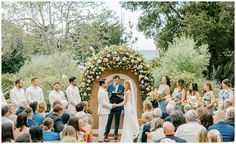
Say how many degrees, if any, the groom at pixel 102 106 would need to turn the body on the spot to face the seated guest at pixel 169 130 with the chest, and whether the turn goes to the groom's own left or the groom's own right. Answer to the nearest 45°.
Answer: approximately 90° to the groom's own right

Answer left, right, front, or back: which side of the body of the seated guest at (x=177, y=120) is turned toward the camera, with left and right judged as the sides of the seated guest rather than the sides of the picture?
back

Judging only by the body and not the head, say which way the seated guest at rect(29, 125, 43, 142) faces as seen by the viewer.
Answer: away from the camera

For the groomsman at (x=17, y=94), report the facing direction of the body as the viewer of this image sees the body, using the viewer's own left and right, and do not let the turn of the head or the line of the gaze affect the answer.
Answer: facing the viewer and to the right of the viewer

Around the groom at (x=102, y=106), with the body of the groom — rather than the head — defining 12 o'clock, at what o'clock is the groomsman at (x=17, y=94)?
The groomsman is roughly at 6 o'clock from the groom.

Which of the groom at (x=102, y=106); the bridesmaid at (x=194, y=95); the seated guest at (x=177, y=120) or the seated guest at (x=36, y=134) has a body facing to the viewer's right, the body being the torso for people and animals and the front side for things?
the groom

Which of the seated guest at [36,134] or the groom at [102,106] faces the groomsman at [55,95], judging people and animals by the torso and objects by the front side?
the seated guest

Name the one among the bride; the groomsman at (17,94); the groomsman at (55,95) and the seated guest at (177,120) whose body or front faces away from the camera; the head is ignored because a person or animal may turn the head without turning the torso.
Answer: the seated guest

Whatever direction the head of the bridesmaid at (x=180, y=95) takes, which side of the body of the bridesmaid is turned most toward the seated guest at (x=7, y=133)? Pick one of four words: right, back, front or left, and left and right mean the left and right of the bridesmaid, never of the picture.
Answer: front

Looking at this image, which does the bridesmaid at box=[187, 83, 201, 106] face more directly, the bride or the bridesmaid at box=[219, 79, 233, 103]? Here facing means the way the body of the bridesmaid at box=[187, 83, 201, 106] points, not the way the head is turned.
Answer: the bride

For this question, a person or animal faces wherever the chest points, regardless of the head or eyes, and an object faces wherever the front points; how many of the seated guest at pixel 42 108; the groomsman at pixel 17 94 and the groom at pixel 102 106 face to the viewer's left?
0

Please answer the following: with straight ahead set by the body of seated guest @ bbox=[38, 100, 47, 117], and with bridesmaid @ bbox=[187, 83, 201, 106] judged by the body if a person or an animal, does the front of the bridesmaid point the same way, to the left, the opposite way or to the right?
the opposite way

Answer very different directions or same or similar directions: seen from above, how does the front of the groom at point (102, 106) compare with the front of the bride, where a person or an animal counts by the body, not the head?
very different directions

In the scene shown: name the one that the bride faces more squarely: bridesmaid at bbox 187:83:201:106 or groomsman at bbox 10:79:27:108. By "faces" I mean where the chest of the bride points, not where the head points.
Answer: the groomsman

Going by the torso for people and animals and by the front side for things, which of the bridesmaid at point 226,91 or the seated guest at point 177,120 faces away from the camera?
the seated guest

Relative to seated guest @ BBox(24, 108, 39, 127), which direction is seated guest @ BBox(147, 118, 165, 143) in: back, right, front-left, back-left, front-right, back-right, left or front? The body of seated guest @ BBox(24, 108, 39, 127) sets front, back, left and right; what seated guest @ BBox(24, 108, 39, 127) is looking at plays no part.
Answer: right
